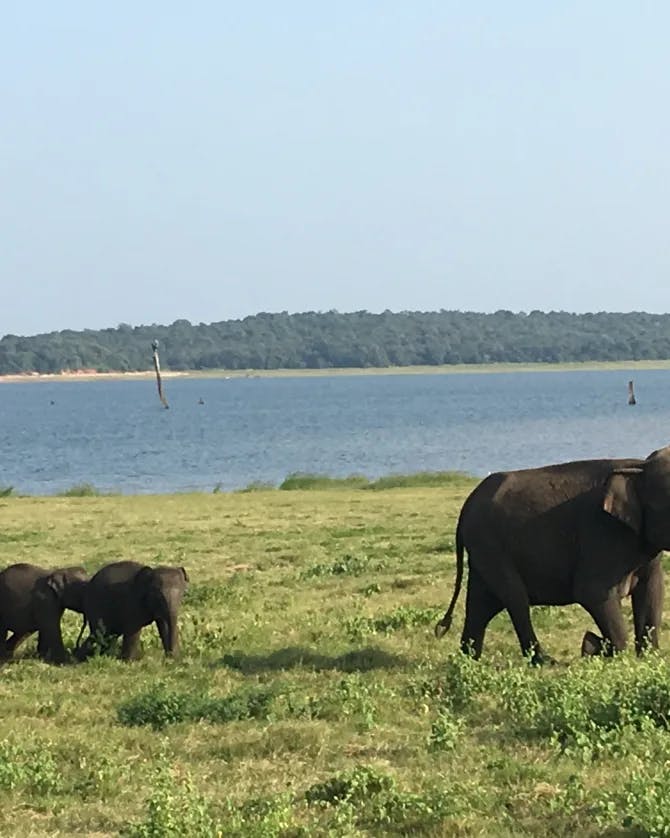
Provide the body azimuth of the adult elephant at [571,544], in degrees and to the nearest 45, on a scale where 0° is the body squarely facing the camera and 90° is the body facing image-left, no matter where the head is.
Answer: approximately 270°

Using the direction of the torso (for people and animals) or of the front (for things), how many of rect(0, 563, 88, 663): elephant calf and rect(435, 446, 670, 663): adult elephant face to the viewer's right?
2

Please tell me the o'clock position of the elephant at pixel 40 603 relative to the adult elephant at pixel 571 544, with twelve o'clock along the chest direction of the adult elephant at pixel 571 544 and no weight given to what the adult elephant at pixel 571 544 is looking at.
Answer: the elephant at pixel 40 603 is roughly at 6 o'clock from the adult elephant at pixel 571 544.

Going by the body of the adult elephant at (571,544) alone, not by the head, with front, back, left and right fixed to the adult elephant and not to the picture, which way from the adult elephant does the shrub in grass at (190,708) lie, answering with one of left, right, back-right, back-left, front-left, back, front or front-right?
back-right

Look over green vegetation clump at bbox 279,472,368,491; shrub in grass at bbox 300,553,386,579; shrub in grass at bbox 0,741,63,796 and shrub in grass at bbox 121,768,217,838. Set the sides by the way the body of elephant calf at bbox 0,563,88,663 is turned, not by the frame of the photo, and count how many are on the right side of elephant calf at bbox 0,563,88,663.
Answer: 2

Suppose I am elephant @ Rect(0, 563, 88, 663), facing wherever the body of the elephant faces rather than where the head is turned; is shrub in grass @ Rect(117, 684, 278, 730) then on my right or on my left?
on my right

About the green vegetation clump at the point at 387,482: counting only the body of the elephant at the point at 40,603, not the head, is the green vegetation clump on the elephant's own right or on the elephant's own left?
on the elephant's own left

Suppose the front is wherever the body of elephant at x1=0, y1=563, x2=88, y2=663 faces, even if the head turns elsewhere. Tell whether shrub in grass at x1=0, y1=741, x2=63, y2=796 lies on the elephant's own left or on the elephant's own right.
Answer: on the elephant's own right

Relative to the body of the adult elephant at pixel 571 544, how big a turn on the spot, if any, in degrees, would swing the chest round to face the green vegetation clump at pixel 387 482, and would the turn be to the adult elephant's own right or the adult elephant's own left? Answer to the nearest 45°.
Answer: approximately 90° to the adult elephant's own left

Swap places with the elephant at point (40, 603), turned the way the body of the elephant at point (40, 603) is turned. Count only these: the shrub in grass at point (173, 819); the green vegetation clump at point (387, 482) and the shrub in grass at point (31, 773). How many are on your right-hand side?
2

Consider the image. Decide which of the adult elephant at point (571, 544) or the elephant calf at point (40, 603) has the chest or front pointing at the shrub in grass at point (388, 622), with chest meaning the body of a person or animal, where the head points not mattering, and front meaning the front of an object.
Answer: the elephant calf at point (40, 603)

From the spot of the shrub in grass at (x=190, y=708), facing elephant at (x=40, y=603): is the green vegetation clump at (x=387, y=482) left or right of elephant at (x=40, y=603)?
right

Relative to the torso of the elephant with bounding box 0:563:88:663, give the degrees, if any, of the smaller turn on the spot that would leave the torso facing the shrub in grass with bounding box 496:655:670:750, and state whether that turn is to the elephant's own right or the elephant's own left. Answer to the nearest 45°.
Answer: approximately 45° to the elephant's own right

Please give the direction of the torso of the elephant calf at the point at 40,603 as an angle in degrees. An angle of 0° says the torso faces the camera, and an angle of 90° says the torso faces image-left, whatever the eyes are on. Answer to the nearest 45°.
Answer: approximately 270°
